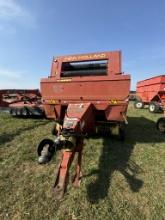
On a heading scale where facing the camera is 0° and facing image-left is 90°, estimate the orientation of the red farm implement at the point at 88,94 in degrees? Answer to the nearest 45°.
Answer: approximately 0°

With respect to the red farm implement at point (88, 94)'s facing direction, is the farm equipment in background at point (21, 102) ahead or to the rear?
to the rear

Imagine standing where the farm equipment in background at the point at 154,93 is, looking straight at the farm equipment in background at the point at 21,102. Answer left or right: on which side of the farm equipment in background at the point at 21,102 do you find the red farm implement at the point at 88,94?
left

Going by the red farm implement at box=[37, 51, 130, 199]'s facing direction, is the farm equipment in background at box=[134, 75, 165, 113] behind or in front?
behind
